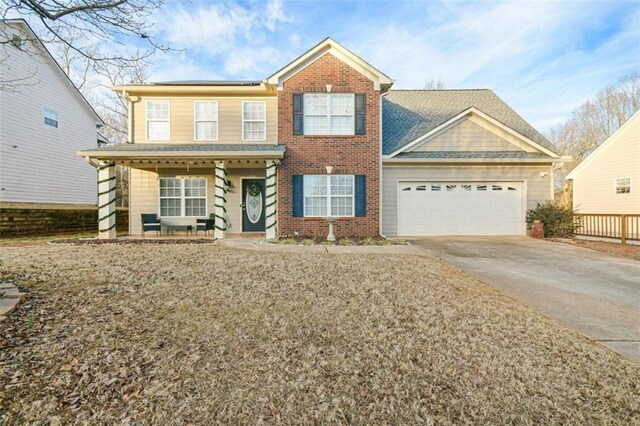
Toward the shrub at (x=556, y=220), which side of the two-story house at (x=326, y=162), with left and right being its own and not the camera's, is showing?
left

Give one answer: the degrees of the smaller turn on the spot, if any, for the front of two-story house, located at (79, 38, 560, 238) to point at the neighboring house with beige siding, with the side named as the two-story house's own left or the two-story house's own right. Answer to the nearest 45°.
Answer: approximately 90° to the two-story house's own left

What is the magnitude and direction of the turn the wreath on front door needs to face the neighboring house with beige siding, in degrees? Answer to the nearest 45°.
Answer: approximately 90° to its left

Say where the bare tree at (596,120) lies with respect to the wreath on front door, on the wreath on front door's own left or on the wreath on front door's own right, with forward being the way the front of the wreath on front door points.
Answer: on the wreath on front door's own left

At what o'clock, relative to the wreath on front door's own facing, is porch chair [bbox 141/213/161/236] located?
The porch chair is roughly at 3 o'clock from the wreath on front door.

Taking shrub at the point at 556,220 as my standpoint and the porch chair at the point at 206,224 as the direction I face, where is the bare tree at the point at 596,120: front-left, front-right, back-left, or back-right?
back-right

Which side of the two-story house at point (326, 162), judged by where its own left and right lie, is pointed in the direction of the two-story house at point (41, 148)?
right

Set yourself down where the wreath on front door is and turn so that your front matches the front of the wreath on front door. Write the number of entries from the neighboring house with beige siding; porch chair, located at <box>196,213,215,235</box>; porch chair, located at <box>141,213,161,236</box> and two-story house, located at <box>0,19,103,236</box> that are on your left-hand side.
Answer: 1

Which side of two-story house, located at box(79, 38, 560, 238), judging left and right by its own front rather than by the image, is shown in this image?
front

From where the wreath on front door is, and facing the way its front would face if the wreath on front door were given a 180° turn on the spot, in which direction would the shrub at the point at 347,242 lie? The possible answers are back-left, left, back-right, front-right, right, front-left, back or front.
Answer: back-right

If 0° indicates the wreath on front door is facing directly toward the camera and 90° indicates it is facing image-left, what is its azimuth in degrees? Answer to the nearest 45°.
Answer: approximately 0°

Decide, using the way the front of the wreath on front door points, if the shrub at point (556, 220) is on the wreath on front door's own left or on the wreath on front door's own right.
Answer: on the wreath on front door's own left

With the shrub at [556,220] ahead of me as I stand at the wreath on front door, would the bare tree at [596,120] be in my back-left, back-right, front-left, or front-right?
front-left

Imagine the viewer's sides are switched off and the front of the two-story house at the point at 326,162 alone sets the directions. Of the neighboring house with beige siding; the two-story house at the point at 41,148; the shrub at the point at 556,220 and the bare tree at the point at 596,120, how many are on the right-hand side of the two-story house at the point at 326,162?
1
